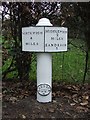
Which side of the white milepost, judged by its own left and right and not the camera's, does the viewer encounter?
front

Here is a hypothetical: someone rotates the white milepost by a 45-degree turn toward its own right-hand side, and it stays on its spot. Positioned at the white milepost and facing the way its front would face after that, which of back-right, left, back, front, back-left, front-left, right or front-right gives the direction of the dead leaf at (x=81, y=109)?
back-left
